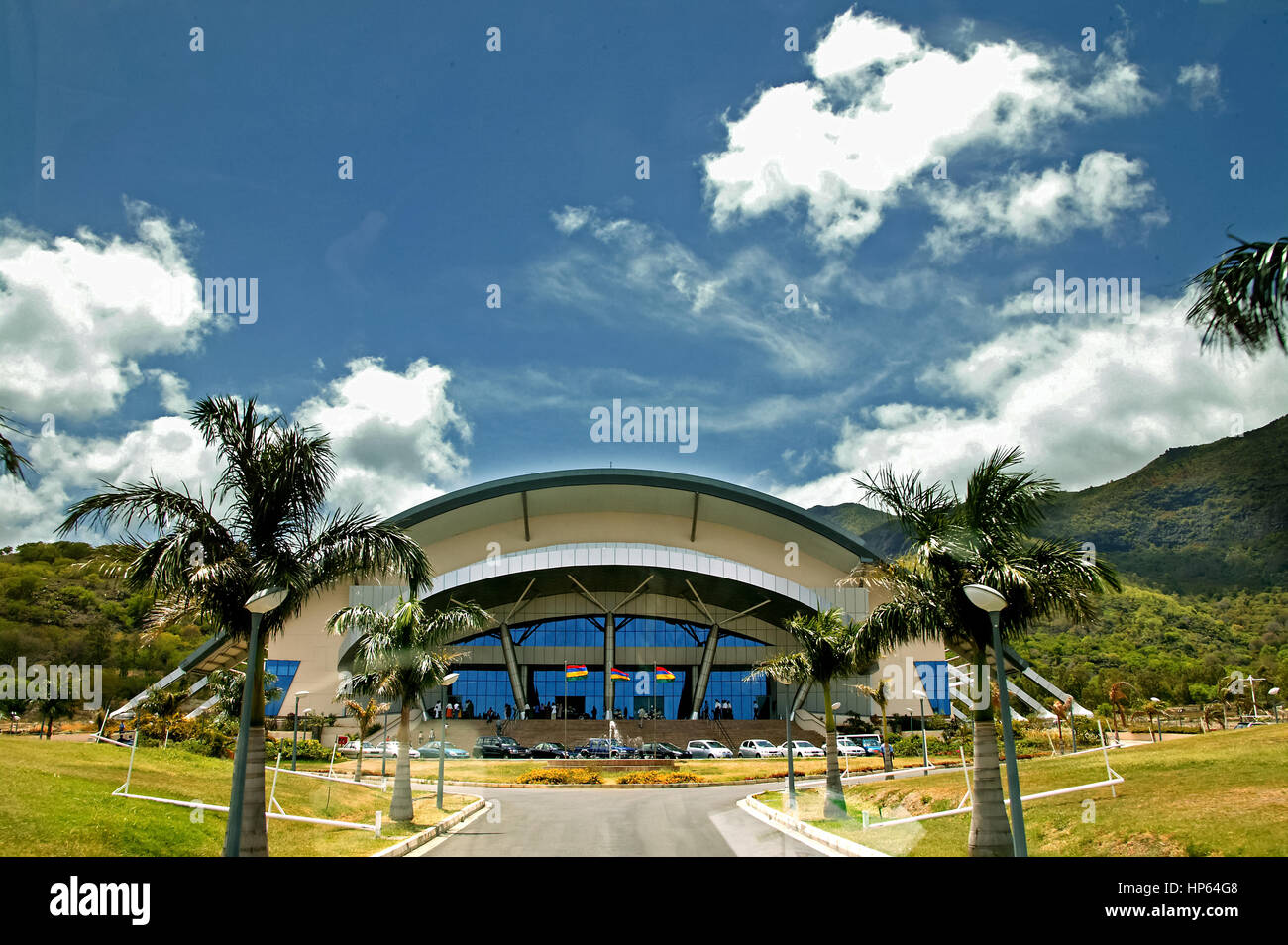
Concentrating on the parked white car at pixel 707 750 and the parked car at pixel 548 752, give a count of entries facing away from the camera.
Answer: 0

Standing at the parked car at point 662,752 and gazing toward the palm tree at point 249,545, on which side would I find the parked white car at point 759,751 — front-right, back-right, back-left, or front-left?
back-left

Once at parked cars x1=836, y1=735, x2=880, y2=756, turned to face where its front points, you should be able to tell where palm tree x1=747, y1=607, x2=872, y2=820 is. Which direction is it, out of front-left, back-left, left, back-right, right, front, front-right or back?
front-right

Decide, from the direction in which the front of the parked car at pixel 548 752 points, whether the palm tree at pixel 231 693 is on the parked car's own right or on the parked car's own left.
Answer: on the parked car's own right

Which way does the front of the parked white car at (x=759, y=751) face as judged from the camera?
facing the viewer and to the right of the viewer

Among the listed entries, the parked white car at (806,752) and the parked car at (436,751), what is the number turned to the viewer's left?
0
